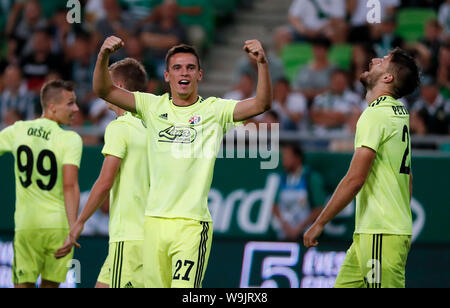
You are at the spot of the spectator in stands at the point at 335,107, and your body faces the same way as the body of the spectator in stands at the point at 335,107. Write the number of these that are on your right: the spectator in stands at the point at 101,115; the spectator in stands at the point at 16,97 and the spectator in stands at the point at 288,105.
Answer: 3

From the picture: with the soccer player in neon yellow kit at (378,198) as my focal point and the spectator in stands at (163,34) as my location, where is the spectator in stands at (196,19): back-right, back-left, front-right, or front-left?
back-left

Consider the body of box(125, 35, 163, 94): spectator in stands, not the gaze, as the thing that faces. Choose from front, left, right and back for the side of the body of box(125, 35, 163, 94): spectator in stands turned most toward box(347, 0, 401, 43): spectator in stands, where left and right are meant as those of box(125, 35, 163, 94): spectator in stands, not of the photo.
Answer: left

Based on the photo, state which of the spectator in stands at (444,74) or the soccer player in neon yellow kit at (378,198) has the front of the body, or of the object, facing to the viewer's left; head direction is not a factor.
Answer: the soccer player in neon yellow kit

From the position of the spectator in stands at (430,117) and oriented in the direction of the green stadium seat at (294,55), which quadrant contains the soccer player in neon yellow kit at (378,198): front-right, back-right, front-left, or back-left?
back-left

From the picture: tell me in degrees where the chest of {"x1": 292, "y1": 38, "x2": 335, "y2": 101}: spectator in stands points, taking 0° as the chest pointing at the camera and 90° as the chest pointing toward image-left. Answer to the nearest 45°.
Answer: approximately 0°

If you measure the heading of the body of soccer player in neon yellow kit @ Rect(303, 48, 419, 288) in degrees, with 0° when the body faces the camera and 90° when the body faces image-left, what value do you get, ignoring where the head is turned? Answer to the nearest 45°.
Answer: approximately 90°

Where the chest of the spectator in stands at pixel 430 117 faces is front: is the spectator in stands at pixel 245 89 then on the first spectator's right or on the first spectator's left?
on the first spectator's right

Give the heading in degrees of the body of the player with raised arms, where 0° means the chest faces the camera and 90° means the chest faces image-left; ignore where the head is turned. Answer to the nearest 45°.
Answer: approximately 0°
